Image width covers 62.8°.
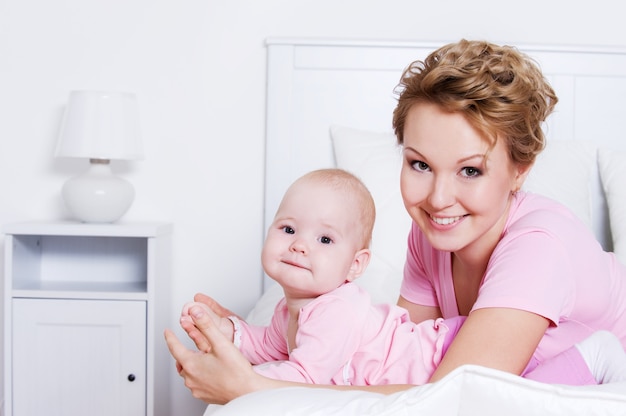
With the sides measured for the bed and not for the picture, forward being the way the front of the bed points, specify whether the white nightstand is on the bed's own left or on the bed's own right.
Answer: on the bed's own right

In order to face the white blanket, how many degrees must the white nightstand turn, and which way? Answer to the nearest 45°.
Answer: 0° — it already faces it

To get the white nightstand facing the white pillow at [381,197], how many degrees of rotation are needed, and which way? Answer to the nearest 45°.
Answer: approximately 45° to its left

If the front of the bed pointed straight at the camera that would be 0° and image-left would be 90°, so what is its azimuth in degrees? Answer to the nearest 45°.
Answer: approximately 0°

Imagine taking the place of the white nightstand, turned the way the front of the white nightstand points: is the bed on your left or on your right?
on your left

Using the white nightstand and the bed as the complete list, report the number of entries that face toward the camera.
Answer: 2

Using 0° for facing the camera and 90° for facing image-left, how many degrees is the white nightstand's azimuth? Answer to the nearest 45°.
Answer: approximately 0°
